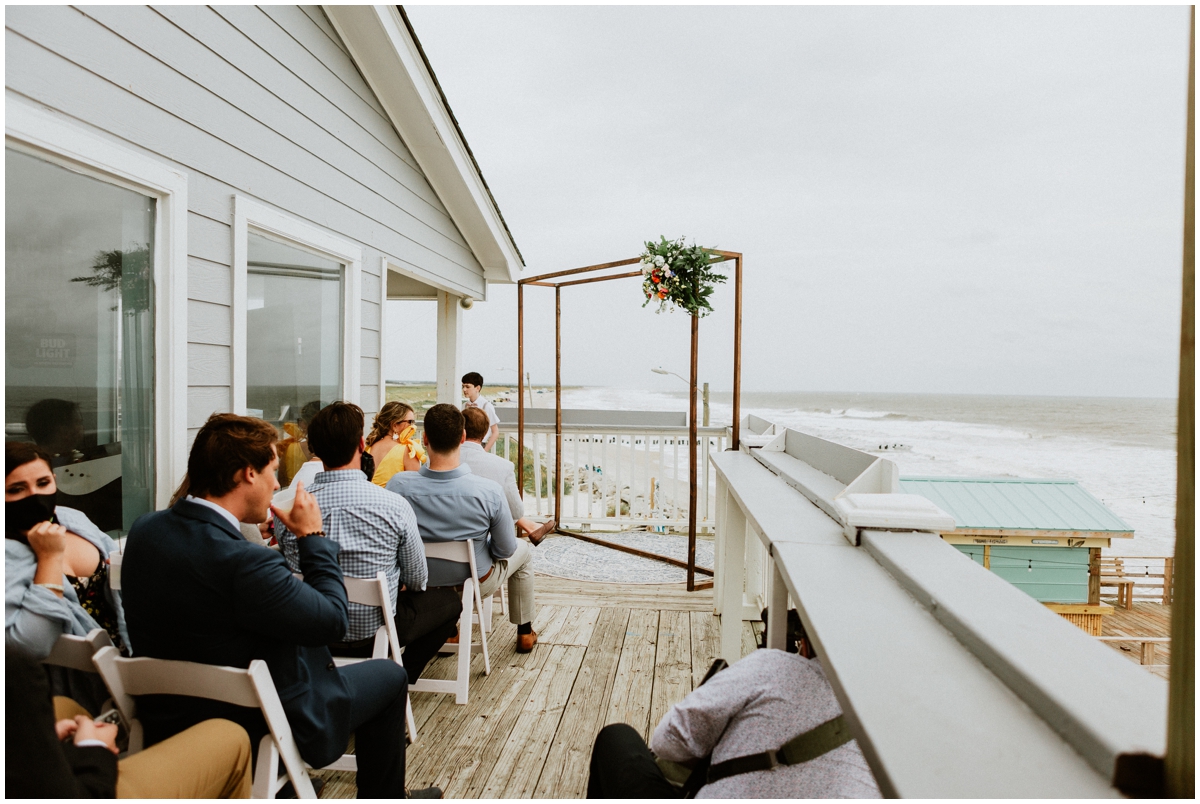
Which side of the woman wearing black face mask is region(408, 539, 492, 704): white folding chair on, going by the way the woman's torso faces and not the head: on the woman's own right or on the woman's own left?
on the woman's own left

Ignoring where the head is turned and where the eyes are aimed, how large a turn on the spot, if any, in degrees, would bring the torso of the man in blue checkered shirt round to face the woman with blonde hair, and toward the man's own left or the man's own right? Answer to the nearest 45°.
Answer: approximately 45° to the man's own left

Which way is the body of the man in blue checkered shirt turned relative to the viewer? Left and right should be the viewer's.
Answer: facing away from the viewer and to the right of the viewer

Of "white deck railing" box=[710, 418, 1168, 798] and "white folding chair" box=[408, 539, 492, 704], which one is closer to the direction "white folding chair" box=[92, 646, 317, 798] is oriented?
the white folding chair

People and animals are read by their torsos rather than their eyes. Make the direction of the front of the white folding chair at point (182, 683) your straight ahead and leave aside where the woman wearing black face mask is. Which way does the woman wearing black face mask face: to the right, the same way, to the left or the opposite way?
to the right

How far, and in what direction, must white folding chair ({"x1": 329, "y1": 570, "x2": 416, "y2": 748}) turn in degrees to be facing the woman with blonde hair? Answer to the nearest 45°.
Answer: approximately 45° to its left

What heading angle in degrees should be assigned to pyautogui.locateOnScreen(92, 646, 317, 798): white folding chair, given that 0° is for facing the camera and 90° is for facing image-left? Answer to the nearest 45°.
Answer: approximately 225°

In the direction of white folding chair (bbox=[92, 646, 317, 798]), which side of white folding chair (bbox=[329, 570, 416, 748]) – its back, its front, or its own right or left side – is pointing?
back

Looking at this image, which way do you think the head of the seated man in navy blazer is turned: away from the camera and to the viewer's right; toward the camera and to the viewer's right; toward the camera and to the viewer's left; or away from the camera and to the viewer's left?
away from the camera and to the viewer's right

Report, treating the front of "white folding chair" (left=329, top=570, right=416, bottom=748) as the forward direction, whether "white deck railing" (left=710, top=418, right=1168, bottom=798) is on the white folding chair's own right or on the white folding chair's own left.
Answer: on the white folding chair's own right

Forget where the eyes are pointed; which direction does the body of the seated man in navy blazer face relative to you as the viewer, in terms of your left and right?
facing away from the viewer and to the right of the viewer

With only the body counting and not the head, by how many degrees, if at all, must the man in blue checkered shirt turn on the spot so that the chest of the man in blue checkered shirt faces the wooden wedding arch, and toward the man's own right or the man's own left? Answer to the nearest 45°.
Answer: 0° — they already face it
